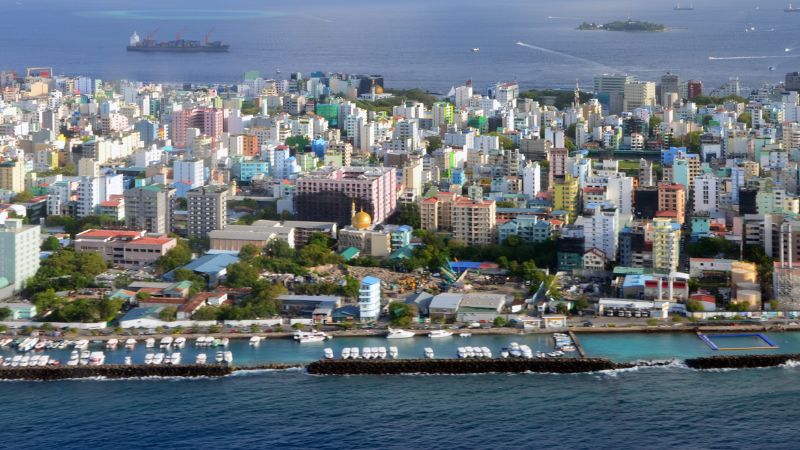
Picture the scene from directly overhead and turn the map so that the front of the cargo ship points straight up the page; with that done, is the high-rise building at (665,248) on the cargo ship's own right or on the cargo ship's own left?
on the cargo ship's own right

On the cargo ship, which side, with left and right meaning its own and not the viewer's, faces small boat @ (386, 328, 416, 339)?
right

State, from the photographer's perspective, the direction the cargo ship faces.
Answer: facing to the right of the viewer

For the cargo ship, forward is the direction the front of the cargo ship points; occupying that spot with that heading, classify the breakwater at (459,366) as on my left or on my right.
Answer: on my right

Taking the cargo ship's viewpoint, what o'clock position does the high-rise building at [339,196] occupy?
The high-rise building is roughly at 3 o'clock from the cargo ship.

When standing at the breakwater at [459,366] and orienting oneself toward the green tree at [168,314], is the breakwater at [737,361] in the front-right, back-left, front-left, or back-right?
back-right
